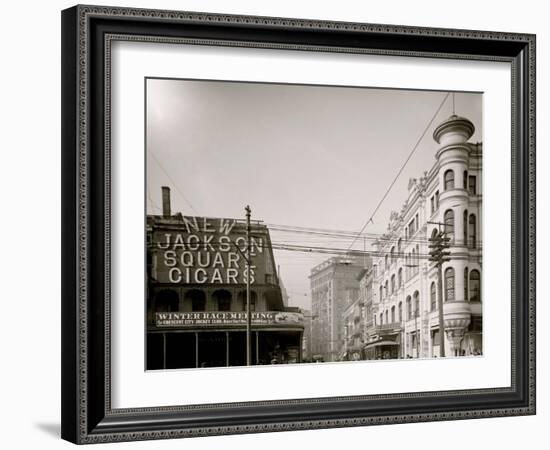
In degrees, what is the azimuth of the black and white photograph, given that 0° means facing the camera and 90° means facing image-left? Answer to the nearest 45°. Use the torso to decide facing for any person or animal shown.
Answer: approximately 315°

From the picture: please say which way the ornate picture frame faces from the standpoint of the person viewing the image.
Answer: facing the viewer and to the right of the viewer
